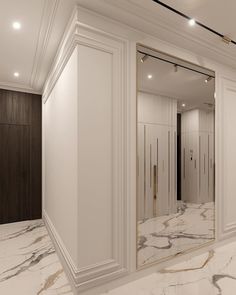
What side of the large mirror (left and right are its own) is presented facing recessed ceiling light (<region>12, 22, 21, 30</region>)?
right
